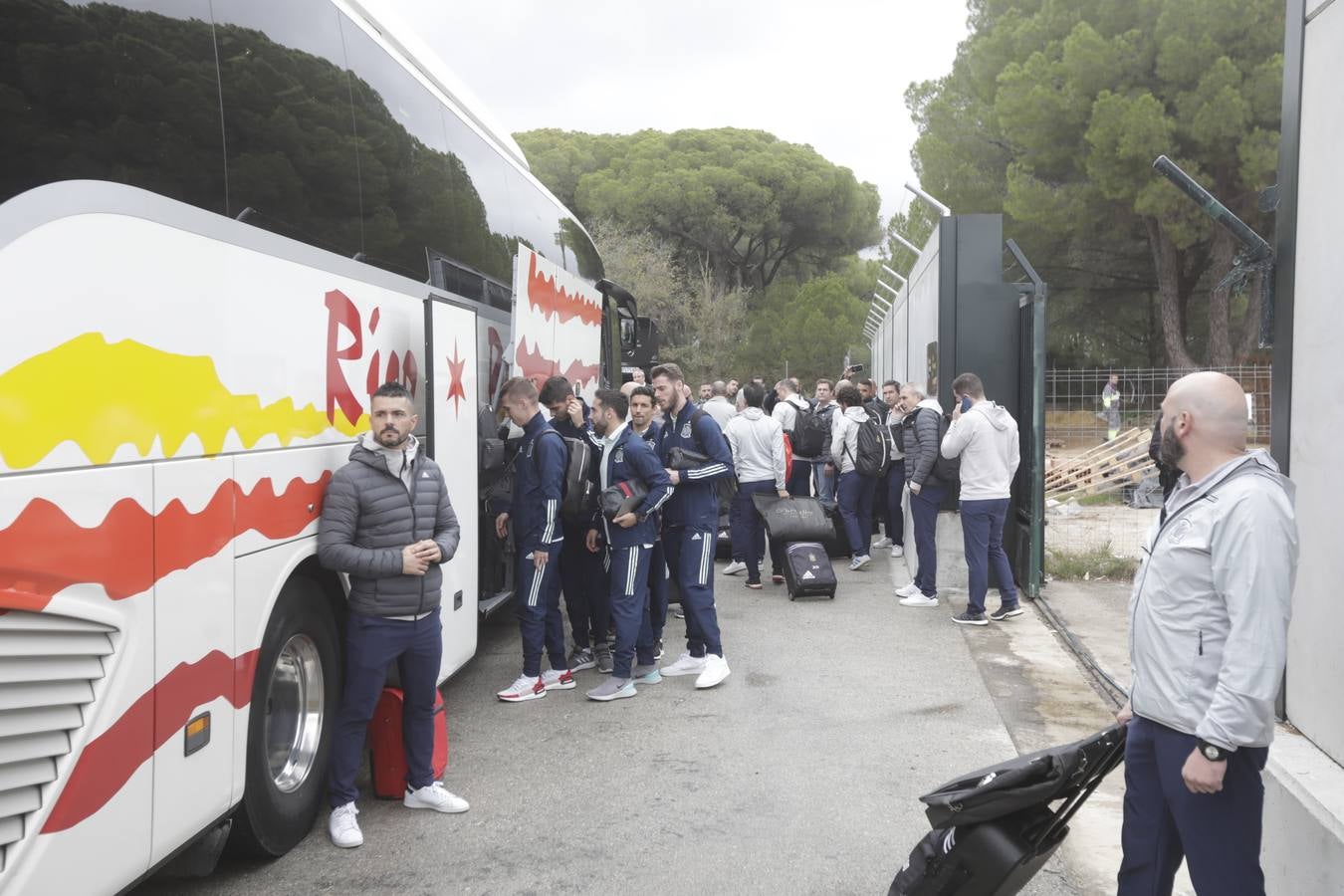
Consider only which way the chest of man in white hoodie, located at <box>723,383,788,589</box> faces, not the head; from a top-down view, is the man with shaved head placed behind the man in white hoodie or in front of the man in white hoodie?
behind

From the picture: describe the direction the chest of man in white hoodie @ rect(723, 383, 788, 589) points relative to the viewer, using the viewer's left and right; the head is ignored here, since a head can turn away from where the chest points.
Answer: facing away from the viewer

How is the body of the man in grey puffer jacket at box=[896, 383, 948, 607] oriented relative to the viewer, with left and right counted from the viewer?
facing to the left of the viewer

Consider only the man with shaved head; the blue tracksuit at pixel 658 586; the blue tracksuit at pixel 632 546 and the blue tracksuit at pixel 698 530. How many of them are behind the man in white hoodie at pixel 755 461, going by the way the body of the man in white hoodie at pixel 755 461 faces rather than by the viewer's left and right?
4

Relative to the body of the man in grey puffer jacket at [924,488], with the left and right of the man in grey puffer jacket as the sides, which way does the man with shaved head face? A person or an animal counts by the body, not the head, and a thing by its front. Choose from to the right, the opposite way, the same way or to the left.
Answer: the same way

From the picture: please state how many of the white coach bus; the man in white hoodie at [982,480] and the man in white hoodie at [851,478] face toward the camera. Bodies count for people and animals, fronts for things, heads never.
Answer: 0

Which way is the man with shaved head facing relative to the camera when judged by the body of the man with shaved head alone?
to the viewer's left

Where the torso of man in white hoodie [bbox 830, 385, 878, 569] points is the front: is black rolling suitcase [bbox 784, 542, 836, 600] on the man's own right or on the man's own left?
on the man's own left

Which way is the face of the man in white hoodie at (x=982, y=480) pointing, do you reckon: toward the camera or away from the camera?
away from the camera

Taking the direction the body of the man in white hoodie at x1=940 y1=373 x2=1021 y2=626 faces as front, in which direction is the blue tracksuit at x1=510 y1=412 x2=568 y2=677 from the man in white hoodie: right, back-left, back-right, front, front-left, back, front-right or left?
left

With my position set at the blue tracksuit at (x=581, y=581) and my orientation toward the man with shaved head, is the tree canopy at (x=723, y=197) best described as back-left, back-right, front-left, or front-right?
back-left

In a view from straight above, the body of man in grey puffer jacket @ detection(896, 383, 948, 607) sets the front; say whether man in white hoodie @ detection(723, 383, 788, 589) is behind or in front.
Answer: in front

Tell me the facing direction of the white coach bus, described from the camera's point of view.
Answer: facing away from the viewer and to the right of the viewer

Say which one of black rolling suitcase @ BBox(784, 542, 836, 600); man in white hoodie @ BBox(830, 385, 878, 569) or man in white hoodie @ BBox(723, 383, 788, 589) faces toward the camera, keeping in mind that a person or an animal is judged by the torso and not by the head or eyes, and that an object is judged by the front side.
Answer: the black rolling suitcase

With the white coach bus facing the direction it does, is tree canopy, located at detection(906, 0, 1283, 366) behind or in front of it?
in front

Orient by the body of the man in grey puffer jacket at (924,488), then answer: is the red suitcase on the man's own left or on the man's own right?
on the man's own left
